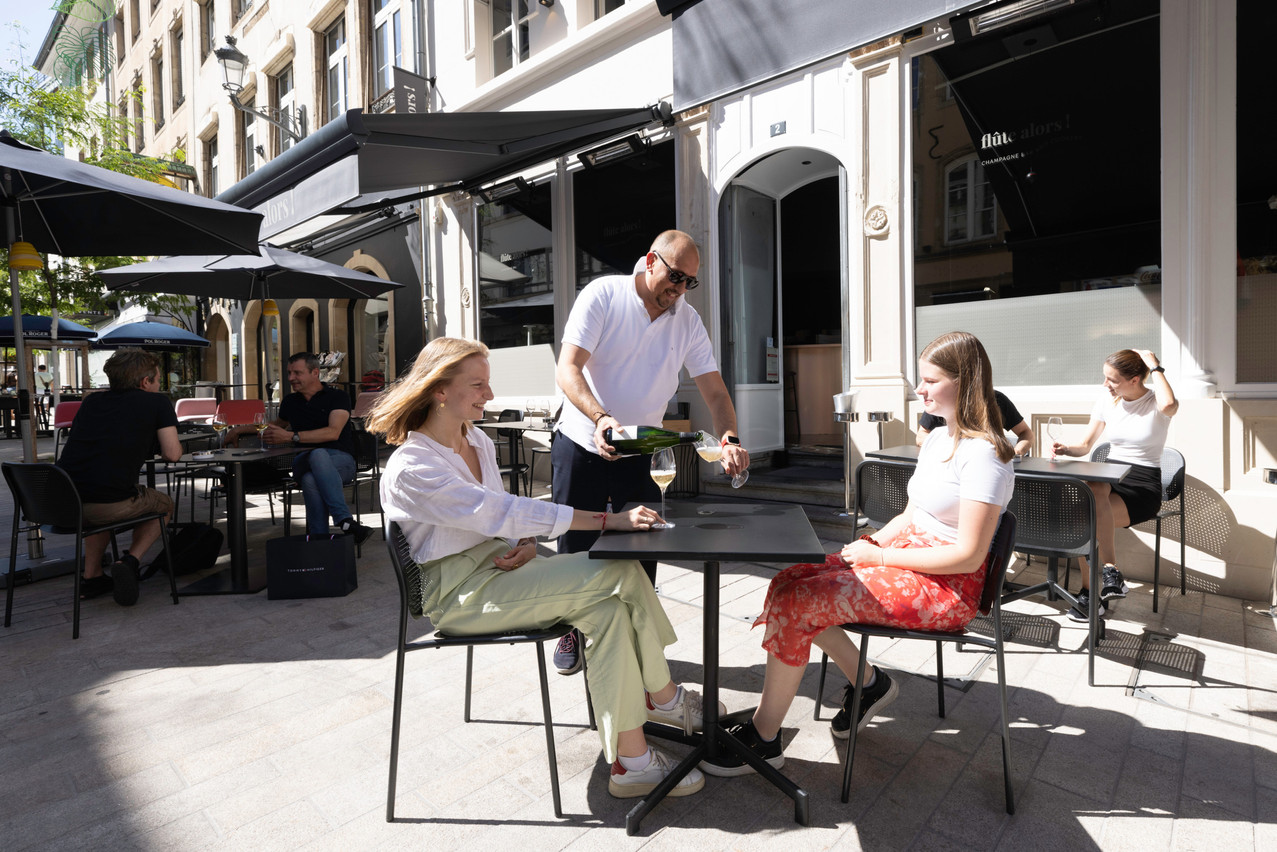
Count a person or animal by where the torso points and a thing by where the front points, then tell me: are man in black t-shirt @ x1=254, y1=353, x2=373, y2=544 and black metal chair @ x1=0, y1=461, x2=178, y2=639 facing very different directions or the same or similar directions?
very different directions

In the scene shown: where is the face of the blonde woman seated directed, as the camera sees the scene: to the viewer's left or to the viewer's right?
to the viewer's right

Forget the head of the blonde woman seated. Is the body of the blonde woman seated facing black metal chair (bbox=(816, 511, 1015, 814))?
yes

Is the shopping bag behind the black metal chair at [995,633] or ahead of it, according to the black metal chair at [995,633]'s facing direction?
ahead

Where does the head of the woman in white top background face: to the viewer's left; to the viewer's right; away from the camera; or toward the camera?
to the viewer's left

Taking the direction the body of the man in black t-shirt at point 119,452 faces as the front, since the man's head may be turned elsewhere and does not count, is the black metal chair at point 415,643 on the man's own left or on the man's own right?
on the man's own right

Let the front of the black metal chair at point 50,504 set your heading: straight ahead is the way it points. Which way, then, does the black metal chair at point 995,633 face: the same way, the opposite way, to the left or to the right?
to the left

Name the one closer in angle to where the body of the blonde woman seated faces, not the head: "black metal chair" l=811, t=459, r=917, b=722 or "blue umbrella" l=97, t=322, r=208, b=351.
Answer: the black metal chair

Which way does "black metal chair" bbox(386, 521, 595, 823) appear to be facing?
to the viewer's right

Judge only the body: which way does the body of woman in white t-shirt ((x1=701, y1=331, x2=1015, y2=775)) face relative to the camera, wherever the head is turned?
to the viewer's left

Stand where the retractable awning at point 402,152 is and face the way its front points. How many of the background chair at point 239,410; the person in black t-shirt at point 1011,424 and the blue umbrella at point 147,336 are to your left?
1

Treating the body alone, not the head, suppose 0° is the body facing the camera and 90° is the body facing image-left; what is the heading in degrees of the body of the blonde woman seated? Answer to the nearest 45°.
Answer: approximately 270°

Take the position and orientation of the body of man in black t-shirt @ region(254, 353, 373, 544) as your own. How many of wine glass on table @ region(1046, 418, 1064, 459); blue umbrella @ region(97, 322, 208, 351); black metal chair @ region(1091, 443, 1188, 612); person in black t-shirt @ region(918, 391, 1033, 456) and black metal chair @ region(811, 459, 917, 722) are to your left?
4

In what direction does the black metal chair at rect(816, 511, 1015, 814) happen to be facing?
to the viewer's left

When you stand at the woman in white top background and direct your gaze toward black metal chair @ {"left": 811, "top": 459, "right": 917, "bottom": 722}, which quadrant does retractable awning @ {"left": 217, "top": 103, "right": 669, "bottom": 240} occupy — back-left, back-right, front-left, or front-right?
front-right

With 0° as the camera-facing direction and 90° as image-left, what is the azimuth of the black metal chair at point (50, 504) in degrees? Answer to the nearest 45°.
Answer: approximately 225°

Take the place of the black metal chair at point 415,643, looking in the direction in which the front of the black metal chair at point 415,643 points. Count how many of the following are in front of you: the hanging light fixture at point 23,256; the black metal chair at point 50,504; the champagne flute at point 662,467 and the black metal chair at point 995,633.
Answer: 2

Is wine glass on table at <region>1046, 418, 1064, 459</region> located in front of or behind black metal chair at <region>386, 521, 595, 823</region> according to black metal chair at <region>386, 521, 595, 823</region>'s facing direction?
in front
